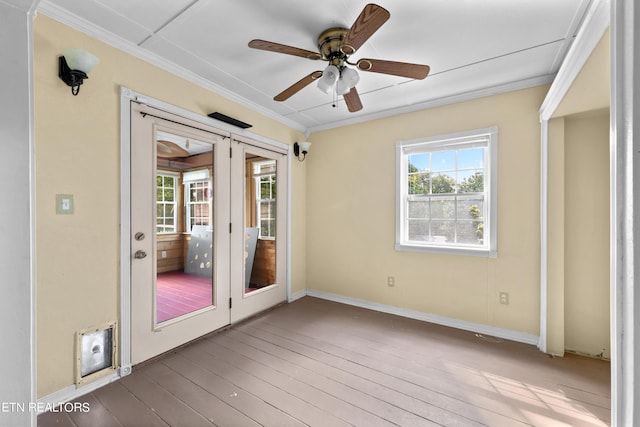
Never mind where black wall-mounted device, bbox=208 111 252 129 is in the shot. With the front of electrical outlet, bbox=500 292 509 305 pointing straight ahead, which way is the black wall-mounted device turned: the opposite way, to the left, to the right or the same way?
to the left

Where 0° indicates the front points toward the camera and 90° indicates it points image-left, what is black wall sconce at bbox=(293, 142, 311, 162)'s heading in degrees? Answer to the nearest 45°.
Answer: approximately 315°

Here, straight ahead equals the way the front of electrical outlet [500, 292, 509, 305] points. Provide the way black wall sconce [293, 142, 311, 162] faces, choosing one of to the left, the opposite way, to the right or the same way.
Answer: to the left

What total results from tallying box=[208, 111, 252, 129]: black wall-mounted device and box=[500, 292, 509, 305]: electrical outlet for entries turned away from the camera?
0

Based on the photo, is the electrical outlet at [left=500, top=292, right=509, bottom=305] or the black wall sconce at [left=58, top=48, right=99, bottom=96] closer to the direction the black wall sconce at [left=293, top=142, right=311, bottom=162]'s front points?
the electrical outlet

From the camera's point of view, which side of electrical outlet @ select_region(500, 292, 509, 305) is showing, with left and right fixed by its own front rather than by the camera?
front

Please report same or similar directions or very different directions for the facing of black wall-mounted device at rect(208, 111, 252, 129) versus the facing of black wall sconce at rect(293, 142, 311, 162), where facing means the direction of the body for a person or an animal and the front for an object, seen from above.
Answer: same or similar directions

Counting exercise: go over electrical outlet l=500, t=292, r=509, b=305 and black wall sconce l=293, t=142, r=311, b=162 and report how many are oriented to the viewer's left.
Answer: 0

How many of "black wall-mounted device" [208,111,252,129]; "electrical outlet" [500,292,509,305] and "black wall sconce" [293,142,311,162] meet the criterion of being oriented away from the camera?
0

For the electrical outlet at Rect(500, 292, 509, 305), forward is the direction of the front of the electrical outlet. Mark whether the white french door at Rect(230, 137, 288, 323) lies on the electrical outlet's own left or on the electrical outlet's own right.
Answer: on the electrical outlet's own right

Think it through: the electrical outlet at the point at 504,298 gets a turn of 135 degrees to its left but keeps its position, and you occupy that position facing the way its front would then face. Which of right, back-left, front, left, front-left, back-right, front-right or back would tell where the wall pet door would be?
back

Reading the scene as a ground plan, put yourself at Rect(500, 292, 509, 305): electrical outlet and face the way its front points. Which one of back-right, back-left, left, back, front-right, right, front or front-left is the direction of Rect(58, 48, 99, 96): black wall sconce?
front-right

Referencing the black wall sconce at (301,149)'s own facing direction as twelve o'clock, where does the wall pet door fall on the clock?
The wall pet door is roughly at 3 o'clock from the black wall sconce.

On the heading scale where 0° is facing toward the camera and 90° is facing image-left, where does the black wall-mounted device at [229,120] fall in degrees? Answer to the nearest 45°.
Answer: approximately 315°

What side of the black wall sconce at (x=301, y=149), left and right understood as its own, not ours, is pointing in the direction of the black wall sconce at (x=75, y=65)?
right

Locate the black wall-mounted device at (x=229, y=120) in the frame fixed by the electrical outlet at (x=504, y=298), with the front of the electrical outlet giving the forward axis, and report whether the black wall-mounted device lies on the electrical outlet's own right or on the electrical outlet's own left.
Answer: on the electrical outlet's own right

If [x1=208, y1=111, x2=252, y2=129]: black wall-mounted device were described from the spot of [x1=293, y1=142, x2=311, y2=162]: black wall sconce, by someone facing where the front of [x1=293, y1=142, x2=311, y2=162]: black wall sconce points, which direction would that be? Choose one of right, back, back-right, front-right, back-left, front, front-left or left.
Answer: right
